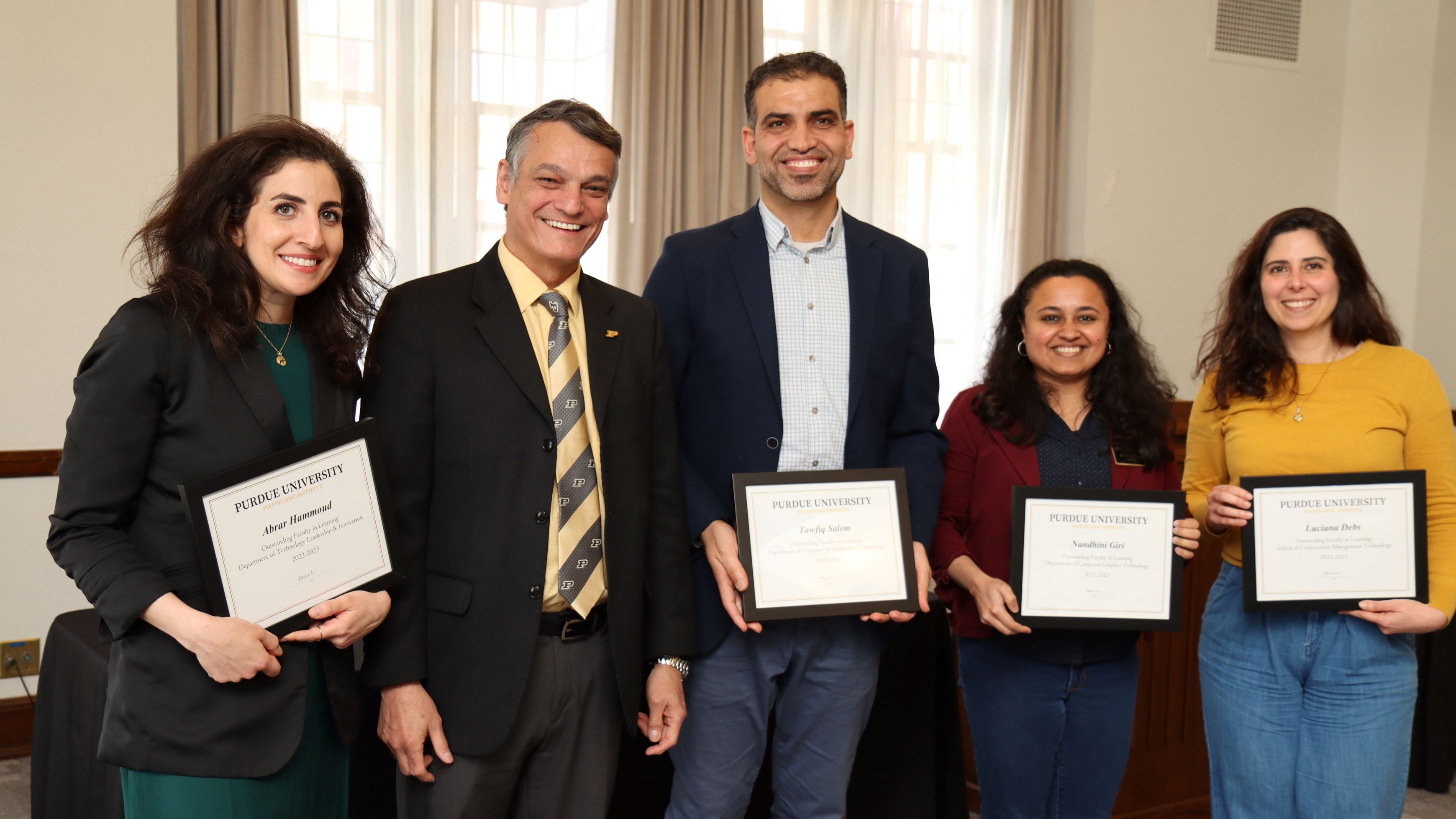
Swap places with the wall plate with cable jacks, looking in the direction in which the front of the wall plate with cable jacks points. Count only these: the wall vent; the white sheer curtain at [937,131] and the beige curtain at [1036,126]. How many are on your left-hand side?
3

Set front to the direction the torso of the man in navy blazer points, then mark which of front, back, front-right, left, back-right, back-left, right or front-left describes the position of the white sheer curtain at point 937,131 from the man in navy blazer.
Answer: back

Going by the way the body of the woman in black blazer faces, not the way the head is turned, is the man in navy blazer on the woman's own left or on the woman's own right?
on the woman's own left

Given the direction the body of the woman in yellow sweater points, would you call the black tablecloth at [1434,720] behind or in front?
behind

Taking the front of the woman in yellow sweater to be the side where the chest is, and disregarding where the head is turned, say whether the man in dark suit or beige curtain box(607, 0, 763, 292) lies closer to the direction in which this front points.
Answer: the man in dark suit

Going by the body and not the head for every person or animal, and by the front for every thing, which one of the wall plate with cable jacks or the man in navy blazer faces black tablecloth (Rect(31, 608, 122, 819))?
the wall plate with cable jacks

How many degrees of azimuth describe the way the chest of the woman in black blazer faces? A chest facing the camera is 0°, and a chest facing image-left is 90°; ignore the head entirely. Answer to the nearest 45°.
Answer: approximately 315°

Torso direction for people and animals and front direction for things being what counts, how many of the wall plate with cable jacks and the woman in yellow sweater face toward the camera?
2

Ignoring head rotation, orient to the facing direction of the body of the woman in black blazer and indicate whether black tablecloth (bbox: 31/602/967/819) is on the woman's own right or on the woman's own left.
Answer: on the woman's own left

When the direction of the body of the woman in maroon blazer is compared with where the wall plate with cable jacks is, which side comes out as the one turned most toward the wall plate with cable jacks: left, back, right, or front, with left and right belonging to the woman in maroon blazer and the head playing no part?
right
